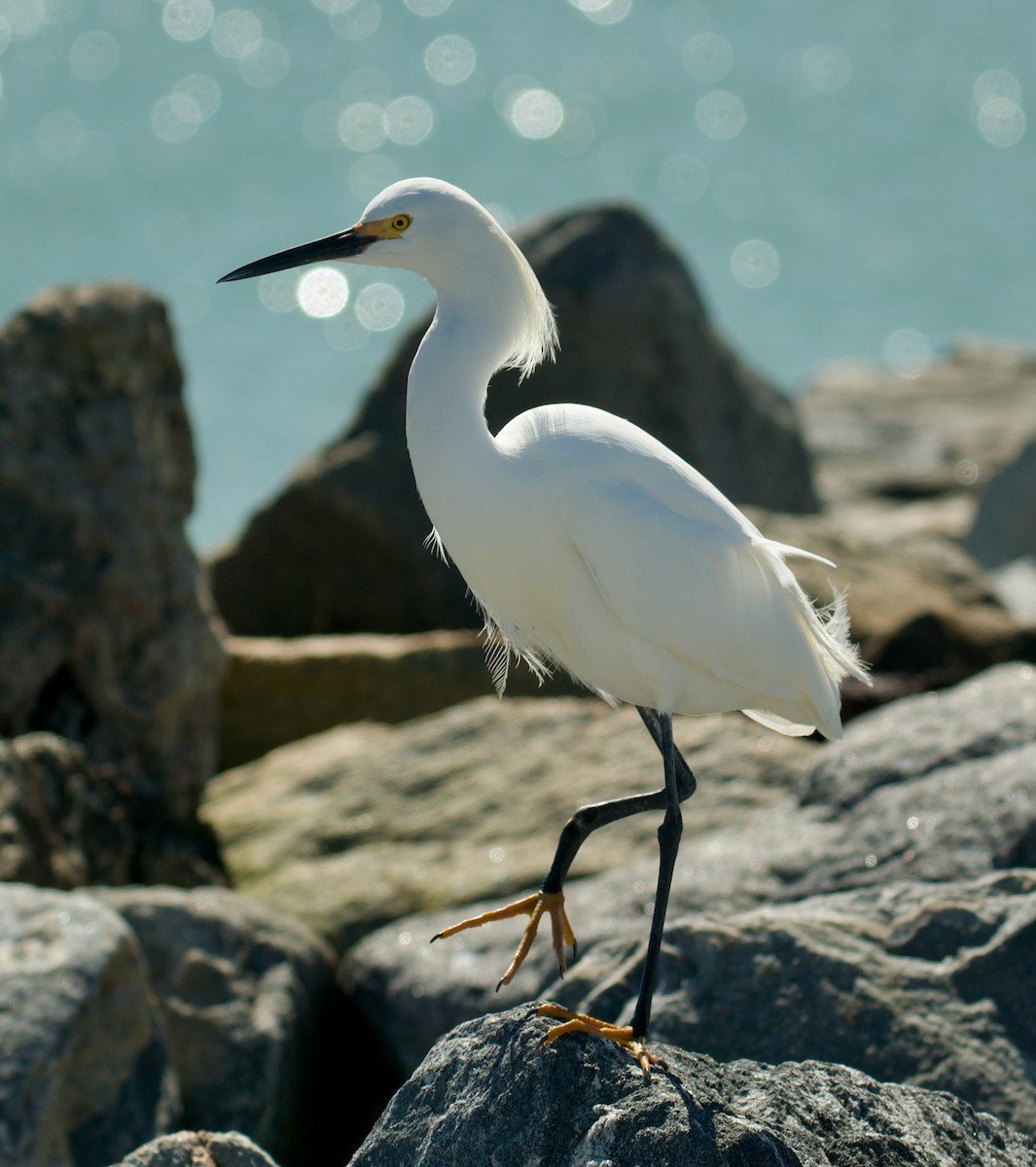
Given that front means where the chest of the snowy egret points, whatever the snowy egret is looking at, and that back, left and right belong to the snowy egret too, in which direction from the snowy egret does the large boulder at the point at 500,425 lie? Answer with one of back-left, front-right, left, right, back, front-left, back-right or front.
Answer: right

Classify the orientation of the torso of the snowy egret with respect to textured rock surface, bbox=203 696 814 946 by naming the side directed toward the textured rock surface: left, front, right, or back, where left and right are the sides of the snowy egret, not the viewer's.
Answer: right

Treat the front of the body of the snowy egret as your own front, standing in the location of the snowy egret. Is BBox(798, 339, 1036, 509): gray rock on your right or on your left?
on your right

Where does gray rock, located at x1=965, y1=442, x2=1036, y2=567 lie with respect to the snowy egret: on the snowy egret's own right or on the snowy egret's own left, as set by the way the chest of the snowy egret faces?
on the snowy egret's own right

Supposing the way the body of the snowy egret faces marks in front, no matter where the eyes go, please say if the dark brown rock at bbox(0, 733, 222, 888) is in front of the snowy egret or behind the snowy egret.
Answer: in front

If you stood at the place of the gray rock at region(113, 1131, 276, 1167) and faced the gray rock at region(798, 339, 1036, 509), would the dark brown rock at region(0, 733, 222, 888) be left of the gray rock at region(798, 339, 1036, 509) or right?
left

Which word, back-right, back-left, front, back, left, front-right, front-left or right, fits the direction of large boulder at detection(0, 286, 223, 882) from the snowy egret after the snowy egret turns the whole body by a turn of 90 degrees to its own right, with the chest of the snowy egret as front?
front-left

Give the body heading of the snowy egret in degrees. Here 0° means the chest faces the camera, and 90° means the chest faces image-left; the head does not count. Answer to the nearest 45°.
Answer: approximately 90°

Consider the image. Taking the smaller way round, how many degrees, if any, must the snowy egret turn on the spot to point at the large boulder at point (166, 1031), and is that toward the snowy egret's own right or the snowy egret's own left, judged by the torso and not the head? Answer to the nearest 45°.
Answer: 0° — it already faces it

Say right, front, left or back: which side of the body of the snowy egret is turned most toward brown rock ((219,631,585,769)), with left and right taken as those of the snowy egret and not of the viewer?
right

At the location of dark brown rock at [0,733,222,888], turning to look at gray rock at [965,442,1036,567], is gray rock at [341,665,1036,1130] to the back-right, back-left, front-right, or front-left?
front-right

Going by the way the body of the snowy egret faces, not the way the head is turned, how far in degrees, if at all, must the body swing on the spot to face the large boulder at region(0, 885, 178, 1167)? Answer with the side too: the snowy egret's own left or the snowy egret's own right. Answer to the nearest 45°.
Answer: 0° — it already faces it

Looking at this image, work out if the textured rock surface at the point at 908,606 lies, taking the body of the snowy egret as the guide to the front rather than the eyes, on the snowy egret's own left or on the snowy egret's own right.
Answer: on the snowy egret's own right

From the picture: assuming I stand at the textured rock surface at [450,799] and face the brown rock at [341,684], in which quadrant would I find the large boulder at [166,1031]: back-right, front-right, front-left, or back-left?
back-left

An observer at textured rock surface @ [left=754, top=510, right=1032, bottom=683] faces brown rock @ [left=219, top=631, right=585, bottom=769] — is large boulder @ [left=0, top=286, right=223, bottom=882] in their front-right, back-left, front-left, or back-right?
front-left
